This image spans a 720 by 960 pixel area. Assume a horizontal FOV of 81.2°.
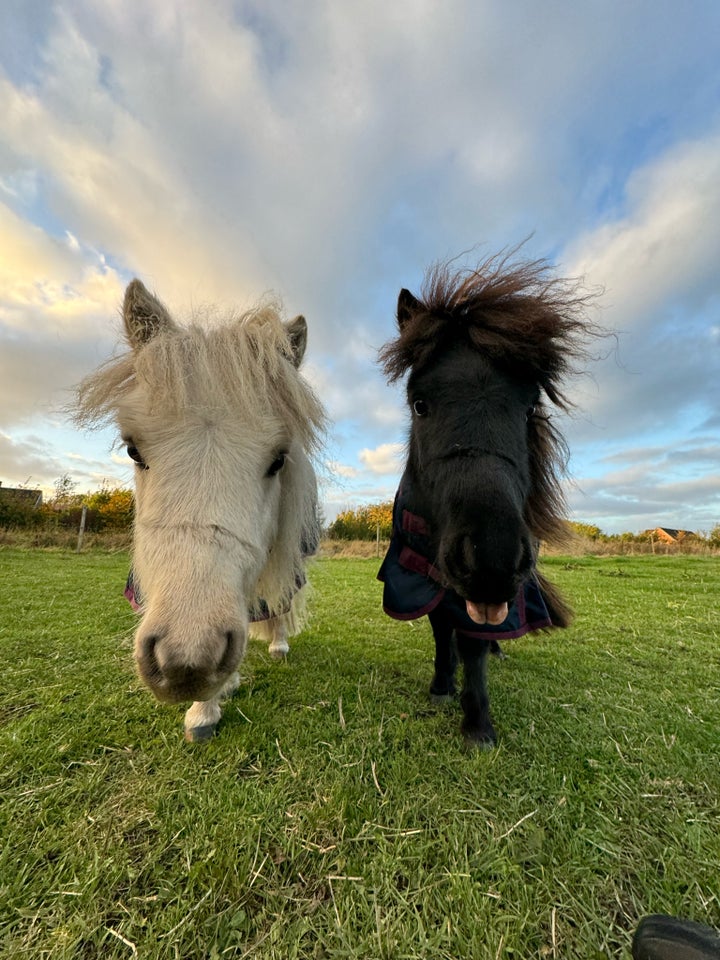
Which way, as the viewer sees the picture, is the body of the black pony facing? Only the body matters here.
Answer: toward the camera

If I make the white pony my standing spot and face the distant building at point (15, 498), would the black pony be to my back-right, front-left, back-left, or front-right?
back-right

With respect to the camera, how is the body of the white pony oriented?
toward the camera

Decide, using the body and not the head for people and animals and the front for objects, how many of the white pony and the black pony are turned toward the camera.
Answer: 2

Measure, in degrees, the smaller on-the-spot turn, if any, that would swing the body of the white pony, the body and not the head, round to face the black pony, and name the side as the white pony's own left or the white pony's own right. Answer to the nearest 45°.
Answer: approximately 90° to the white pony's own left

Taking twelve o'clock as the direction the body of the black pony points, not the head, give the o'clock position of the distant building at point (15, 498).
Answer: The distant building is roughly at 4 o'clock from the black pony.

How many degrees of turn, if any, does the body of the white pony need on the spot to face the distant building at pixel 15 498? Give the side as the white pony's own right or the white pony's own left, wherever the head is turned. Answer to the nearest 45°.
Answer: approximately 180°
